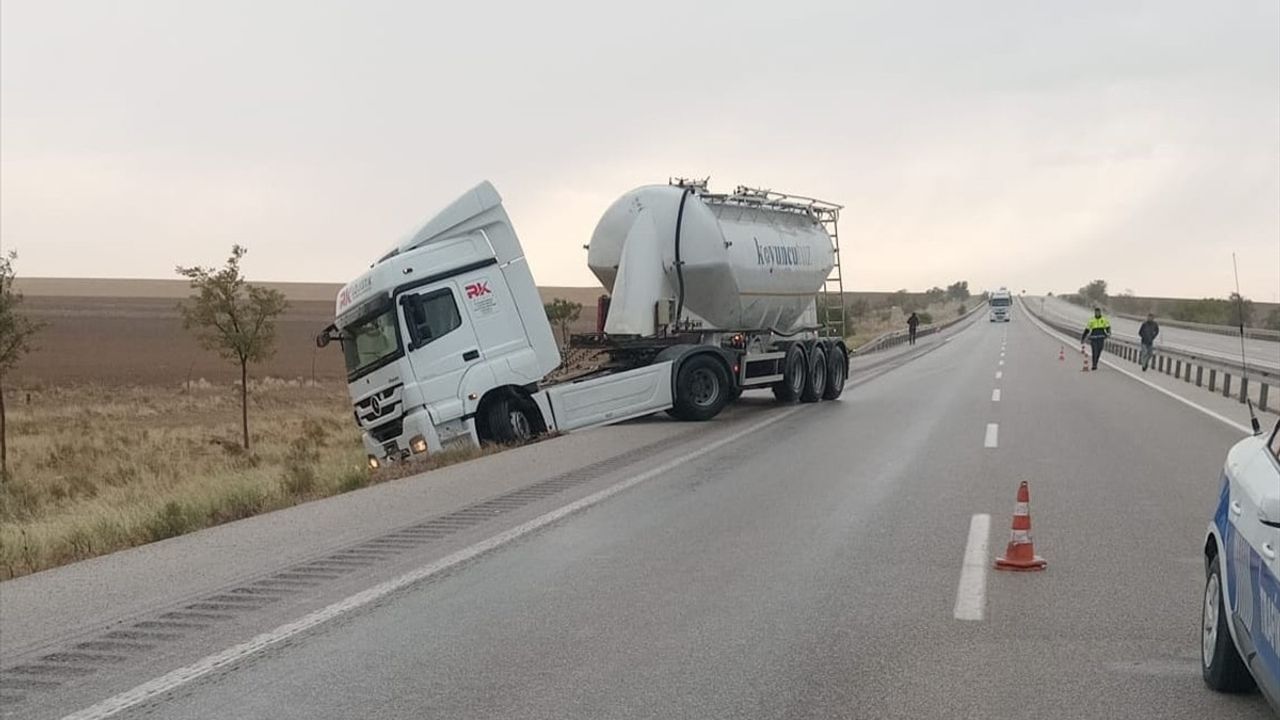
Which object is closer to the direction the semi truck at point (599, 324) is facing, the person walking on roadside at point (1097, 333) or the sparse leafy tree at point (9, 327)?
the sparse leafy tree

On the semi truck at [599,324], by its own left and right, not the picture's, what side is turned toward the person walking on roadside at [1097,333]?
back

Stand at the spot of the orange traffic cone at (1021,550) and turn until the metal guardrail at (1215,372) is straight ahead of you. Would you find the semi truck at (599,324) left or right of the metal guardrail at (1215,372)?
left

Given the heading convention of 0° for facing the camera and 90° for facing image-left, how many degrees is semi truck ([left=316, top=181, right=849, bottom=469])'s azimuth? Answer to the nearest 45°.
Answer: approximately 45°

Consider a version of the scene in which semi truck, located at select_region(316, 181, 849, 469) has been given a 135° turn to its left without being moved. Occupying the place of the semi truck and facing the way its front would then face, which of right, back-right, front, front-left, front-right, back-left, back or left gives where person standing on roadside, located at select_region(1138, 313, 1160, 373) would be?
front-left

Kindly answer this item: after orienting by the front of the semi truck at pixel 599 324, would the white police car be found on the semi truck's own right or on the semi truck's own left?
on the semi truck's own left
